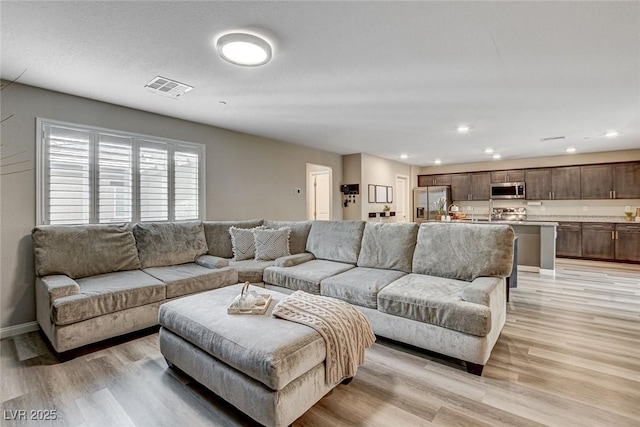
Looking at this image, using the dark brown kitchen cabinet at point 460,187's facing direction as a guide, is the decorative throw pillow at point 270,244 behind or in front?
in front

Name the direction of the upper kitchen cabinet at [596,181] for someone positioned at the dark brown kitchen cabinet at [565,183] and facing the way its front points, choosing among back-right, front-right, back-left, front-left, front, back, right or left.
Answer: left

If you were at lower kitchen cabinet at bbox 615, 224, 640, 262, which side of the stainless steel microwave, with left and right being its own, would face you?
left

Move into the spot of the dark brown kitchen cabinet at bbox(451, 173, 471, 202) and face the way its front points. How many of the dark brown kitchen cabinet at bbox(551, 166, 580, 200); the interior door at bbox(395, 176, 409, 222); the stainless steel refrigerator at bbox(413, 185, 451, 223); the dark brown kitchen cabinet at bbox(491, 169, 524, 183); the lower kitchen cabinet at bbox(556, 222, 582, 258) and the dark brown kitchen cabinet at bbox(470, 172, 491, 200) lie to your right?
2

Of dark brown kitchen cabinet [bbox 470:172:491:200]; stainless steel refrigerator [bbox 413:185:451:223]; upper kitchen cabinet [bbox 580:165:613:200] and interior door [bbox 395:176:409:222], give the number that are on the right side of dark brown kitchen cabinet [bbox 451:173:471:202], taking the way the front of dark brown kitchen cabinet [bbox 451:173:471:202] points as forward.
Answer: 2

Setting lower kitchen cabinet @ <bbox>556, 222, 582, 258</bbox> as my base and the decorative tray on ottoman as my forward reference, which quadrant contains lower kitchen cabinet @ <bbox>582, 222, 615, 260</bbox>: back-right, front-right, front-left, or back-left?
back-left

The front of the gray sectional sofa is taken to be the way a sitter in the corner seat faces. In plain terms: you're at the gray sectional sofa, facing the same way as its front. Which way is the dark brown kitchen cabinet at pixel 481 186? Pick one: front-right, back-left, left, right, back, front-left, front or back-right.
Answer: back-left

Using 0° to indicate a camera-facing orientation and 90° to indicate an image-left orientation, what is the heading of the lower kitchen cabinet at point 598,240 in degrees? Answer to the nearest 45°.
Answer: approximately 0°

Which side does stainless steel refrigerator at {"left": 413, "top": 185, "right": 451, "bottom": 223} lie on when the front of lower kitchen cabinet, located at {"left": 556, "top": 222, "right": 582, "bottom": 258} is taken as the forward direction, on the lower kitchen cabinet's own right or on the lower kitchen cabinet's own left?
on the lower kitchen cabinet's own right

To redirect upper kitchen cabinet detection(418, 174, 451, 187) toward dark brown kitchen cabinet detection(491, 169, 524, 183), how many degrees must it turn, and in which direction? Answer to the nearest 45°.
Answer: approximately 90° to its left
